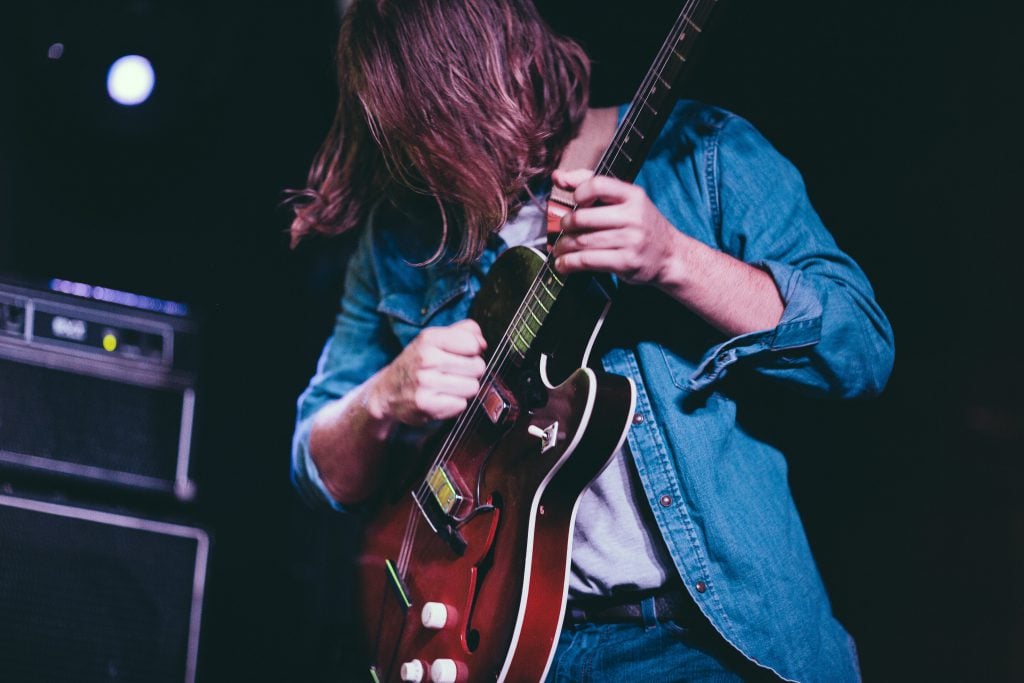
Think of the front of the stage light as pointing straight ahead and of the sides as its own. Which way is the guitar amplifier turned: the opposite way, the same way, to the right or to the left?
the same way

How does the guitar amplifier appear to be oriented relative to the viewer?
toward the camera

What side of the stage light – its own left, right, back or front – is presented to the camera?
front

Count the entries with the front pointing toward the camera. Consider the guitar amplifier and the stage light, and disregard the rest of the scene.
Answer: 2
